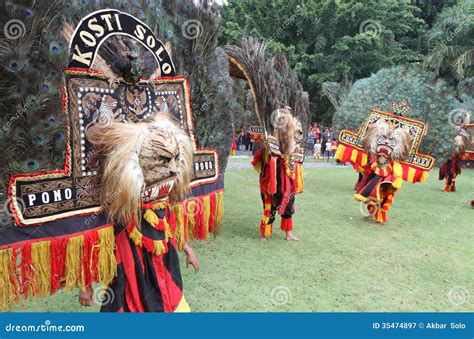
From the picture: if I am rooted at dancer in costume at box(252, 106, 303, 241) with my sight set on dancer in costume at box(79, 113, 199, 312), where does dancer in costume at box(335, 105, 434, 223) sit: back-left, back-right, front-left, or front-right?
back-left

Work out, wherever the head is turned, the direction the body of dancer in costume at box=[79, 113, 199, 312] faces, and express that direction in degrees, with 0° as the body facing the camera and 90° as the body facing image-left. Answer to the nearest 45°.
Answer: approximately 315°

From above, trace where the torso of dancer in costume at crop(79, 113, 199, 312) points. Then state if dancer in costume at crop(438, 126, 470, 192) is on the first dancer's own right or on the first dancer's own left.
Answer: on the first dancer's own left

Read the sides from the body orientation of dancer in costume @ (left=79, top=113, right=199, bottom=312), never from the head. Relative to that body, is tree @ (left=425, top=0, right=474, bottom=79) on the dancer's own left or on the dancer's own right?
on the dancer's own left

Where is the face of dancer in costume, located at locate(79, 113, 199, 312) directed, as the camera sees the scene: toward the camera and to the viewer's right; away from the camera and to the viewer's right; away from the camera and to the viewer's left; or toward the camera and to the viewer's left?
toward the camera and to the viewer's right

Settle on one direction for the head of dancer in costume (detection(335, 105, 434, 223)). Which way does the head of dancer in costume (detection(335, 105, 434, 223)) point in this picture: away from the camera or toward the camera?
toward the camera

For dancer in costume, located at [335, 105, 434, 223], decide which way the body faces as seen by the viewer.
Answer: toward the camera

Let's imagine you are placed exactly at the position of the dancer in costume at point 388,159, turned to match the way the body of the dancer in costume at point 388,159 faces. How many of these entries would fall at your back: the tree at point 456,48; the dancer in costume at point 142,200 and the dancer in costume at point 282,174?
1
